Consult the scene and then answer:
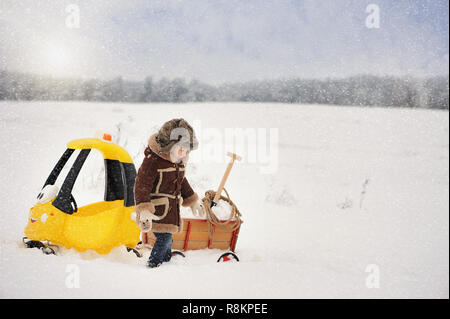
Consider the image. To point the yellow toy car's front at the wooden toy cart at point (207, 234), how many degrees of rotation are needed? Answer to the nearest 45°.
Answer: approximately 135° to its left

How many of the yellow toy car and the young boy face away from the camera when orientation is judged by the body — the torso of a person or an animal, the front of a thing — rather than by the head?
0

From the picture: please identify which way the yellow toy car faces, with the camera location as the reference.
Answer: facing the viewer and to the left of the viewer
